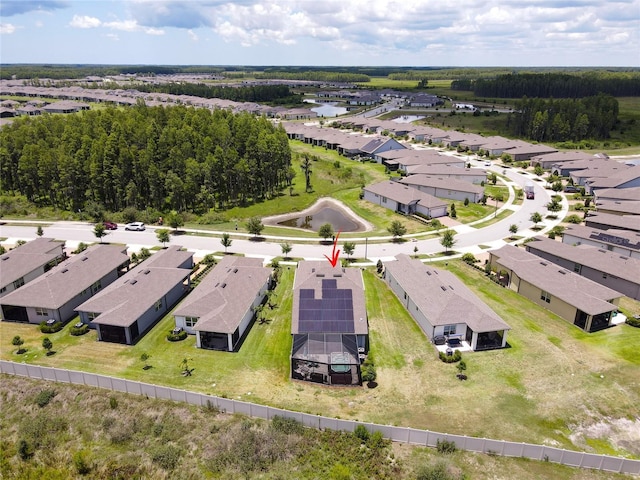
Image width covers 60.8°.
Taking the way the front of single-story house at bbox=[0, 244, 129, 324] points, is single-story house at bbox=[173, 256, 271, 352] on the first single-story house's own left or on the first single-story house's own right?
on the first single-story house's own right

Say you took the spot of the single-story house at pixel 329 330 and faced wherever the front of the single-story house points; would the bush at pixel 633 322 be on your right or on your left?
on your right

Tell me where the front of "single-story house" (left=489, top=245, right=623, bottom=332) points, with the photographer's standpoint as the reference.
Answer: facing away from the viewer and to the left of the viewer

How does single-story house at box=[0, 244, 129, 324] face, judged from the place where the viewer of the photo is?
facing away from the viewer and to the right of the viewer

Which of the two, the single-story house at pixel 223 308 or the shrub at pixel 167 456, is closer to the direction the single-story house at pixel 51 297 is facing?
the single-story house

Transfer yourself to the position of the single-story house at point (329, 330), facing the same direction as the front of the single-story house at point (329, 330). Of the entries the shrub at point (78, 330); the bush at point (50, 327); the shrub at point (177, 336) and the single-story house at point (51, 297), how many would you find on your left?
4

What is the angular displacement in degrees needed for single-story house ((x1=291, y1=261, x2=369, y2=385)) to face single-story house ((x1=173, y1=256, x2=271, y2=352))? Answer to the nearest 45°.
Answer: approximately 90° to its left

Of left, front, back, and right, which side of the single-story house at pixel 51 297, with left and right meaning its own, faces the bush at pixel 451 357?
right

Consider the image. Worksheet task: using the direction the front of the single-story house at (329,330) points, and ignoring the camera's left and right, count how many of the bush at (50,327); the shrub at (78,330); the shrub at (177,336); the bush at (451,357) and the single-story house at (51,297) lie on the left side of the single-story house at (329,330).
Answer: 4

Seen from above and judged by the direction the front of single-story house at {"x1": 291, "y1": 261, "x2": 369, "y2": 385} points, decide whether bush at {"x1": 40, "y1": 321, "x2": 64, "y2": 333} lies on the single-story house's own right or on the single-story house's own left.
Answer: on the single-story house's own left

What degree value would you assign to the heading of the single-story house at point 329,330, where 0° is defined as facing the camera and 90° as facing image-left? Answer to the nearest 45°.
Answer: approximately 180°

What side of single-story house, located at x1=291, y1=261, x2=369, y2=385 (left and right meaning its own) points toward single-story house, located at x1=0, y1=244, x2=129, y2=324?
left
